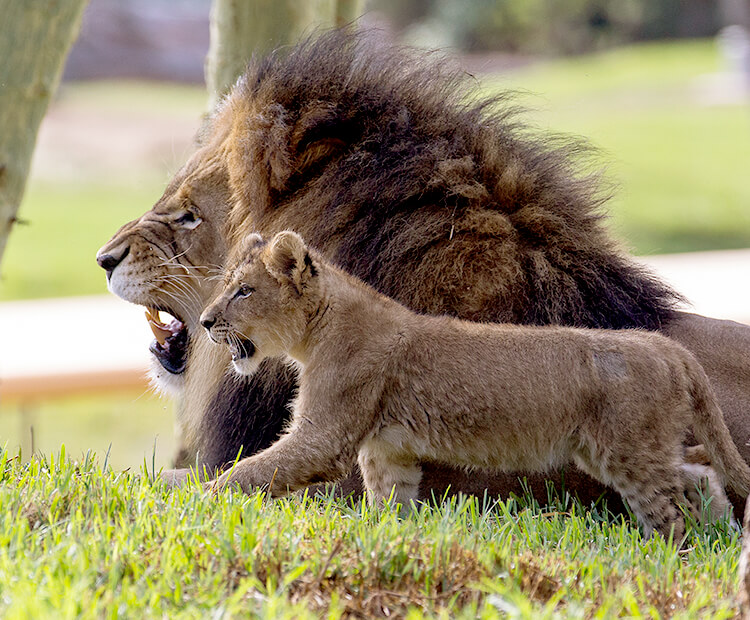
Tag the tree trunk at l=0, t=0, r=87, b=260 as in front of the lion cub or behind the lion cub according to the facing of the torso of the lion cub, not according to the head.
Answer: in front

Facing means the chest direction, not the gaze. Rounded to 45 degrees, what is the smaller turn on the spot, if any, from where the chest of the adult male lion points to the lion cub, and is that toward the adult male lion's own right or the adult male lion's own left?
approximately 135° to the adult male lion's own left

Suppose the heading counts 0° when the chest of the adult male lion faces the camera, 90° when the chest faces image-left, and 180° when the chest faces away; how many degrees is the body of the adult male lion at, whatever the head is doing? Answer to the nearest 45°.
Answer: approximately 90°

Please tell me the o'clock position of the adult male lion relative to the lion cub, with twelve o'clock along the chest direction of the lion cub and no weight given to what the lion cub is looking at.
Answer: The adult male lion is roughly at 2 o'clock from the lion cub.

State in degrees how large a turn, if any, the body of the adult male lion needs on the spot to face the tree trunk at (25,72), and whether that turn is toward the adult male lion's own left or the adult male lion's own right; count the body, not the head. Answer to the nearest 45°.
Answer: approximately 45° to the adult male lion's own right

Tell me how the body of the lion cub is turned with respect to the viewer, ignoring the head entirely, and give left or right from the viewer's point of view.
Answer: facing to the left of the viewer

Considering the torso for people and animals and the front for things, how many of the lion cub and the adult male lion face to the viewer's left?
2

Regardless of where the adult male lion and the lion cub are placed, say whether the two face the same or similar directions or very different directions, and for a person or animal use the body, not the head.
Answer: same or similar directions
